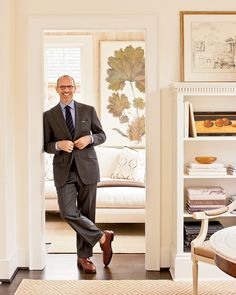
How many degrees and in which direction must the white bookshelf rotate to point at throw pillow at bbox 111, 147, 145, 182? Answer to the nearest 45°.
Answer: approximately 180°

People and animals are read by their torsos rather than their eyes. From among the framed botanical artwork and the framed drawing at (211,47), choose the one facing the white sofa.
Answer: the framed botanical artwork

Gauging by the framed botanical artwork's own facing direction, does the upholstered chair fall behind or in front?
in front

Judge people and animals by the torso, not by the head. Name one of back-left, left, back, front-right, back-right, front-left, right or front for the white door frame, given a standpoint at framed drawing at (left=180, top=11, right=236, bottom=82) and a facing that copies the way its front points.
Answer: right

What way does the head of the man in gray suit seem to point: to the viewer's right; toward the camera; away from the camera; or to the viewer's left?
toward the camera

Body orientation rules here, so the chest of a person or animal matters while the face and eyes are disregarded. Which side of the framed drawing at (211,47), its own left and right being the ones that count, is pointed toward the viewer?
front

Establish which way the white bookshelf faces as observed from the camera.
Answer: facing the viewer

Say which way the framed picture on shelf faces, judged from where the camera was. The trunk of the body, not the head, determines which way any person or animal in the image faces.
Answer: facing the viewer

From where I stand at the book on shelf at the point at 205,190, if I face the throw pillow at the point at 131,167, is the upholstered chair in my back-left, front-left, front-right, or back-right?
back-left

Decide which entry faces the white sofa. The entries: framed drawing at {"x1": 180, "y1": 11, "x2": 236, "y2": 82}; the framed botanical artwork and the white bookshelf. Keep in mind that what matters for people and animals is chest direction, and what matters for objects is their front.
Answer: the framed botanical artwork

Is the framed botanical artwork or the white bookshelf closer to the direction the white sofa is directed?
the white bookshelf

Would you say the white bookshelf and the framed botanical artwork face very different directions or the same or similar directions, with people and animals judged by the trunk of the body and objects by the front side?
same or similar directions

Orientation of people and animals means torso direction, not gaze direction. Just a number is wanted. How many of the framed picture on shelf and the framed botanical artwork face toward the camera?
2

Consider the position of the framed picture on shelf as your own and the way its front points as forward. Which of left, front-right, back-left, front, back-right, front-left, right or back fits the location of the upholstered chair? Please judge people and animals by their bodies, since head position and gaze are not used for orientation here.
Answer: front
